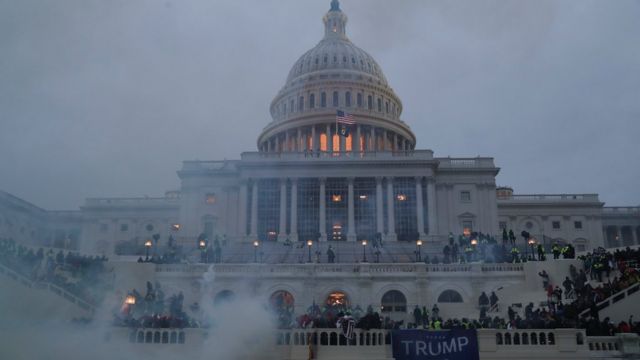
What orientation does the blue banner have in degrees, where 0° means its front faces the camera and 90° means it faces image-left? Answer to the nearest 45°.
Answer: approximately 0°
